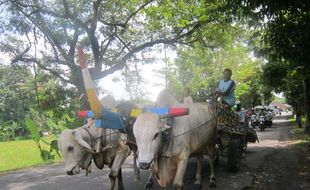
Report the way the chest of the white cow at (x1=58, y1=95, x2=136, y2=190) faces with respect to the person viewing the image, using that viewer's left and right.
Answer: facing the viewer and to the left of the viewer

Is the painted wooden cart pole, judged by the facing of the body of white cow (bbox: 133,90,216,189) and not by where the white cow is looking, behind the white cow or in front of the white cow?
in front

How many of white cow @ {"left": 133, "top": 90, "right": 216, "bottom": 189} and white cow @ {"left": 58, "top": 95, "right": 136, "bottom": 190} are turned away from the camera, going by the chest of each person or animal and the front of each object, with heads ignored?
0

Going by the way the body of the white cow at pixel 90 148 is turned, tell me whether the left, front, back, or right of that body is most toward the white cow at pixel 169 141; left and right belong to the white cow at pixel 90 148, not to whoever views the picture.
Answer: left

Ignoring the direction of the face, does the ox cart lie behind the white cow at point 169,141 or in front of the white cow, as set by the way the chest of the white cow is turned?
behind

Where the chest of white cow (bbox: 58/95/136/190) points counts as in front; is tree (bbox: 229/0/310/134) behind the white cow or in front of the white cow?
behind

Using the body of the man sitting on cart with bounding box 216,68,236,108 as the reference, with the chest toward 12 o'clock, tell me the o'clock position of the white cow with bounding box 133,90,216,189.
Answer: The white cow is roughly at 11 o'clock from the man sitting on cart.

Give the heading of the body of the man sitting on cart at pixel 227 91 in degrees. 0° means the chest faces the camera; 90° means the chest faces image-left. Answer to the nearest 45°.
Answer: approximately 45°

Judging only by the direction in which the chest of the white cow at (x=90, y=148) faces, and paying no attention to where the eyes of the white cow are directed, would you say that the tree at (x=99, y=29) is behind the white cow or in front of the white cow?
behind

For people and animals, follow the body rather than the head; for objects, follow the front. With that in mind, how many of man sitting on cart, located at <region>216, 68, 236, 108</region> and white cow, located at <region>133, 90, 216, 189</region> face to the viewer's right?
0
